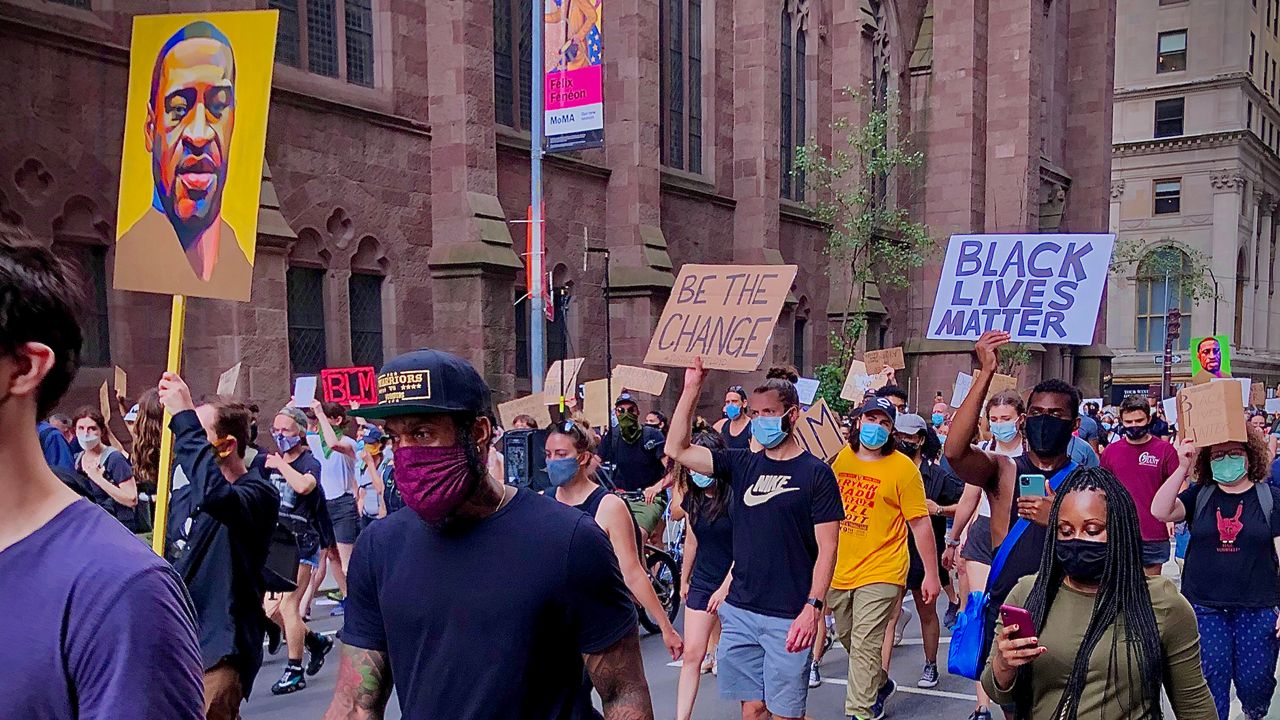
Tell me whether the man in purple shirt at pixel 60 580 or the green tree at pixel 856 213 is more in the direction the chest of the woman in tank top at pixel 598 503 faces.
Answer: the man in purple shirt

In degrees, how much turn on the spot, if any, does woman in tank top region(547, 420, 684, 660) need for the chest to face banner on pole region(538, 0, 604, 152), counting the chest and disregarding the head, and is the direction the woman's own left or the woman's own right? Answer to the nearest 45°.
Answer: approximately 135° to the woman's own right

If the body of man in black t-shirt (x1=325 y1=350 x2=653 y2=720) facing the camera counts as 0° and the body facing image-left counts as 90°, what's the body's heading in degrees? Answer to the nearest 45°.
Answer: approximately 45°

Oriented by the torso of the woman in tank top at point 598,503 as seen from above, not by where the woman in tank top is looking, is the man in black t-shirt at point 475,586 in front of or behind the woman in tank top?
in front
